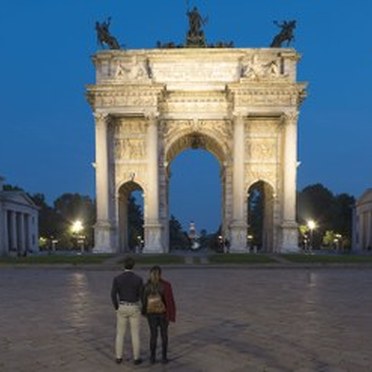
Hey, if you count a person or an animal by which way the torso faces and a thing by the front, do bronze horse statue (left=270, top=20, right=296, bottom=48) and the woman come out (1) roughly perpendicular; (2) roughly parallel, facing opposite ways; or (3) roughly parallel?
roughly perpendicular

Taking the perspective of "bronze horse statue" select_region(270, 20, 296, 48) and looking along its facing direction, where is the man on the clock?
The man is roughly at 3 o'clock from the bronze horse statue.

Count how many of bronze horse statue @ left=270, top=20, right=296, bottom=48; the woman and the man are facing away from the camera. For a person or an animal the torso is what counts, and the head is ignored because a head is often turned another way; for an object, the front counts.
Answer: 2

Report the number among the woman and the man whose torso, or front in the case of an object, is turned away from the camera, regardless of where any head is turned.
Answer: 2

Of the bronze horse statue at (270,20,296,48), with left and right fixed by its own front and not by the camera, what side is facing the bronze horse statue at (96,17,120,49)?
back

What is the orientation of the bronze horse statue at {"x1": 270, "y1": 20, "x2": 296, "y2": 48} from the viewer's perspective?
to the viewer's right

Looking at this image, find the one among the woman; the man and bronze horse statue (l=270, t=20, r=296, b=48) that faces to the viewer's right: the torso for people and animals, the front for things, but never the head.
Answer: the bronze horse statue

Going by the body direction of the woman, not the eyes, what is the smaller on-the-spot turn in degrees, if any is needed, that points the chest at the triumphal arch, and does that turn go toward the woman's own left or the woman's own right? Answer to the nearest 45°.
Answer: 0° — they already face it

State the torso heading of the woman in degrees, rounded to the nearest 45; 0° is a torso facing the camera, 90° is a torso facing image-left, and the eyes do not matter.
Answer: approximately 180°

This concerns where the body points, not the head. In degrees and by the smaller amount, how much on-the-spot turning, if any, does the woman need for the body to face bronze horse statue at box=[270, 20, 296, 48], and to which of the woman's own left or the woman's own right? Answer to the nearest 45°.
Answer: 0° — they already face it

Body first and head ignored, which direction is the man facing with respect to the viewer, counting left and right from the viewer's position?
facing away from the viewer

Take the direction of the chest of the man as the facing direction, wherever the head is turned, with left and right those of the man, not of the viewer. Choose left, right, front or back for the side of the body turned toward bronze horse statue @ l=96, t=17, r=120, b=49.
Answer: front
